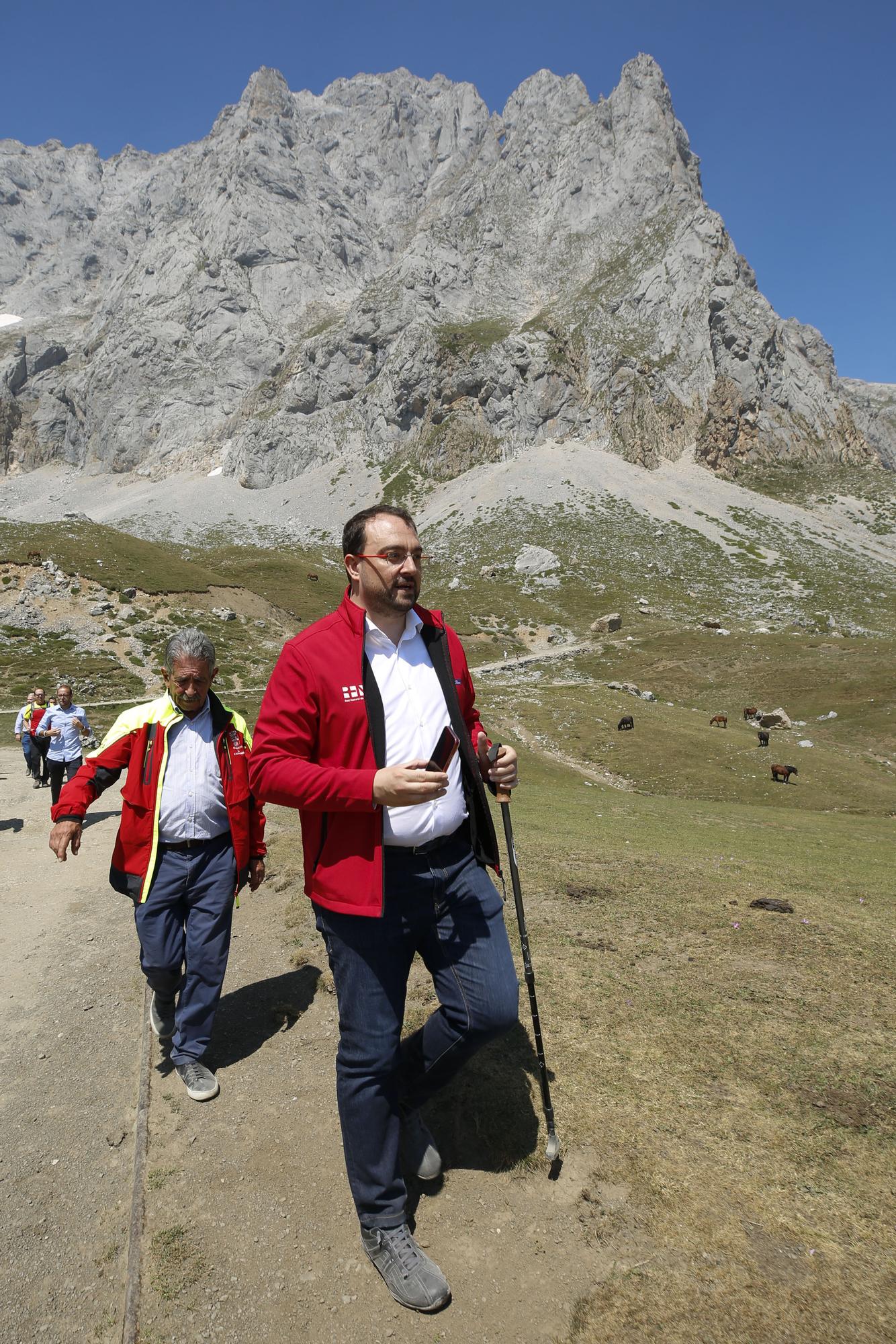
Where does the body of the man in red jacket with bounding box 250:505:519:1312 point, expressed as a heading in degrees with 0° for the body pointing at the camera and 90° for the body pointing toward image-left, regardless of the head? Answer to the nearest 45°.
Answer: approximately 315°

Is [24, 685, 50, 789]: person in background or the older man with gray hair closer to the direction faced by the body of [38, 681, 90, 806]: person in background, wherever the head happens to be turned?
the older man with gray hair

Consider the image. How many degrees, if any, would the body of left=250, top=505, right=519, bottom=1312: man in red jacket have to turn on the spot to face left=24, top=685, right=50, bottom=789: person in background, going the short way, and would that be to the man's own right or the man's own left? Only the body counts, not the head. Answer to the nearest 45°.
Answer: approximately 180°

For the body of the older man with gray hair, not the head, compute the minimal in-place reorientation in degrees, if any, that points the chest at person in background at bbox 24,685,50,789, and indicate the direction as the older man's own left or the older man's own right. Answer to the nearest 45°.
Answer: approximately 180°

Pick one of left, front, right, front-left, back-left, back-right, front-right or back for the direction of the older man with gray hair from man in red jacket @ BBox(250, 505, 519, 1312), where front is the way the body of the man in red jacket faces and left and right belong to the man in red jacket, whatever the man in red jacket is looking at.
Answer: back

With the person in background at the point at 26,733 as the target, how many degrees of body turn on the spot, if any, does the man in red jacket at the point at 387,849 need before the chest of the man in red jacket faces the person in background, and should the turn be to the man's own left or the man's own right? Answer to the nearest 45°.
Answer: approximately 180°

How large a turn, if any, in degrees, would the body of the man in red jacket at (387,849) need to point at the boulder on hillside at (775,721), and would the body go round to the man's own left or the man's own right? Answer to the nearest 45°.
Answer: approximately 90° to the man's own left
